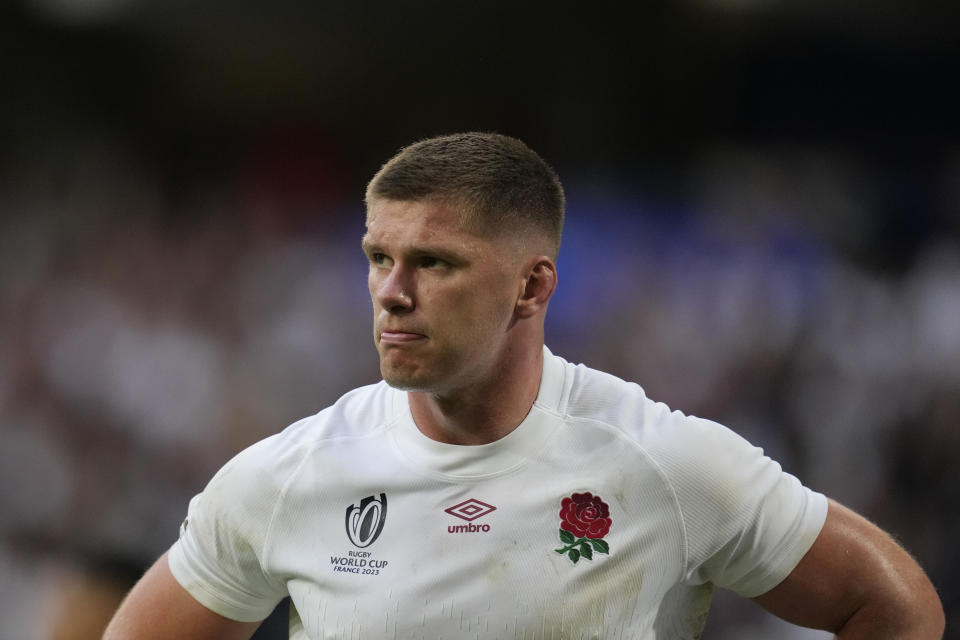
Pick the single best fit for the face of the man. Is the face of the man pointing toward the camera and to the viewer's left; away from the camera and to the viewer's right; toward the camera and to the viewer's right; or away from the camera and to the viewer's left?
toward the camera and to the viewer's left

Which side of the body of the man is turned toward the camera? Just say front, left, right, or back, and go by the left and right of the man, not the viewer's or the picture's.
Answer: front
